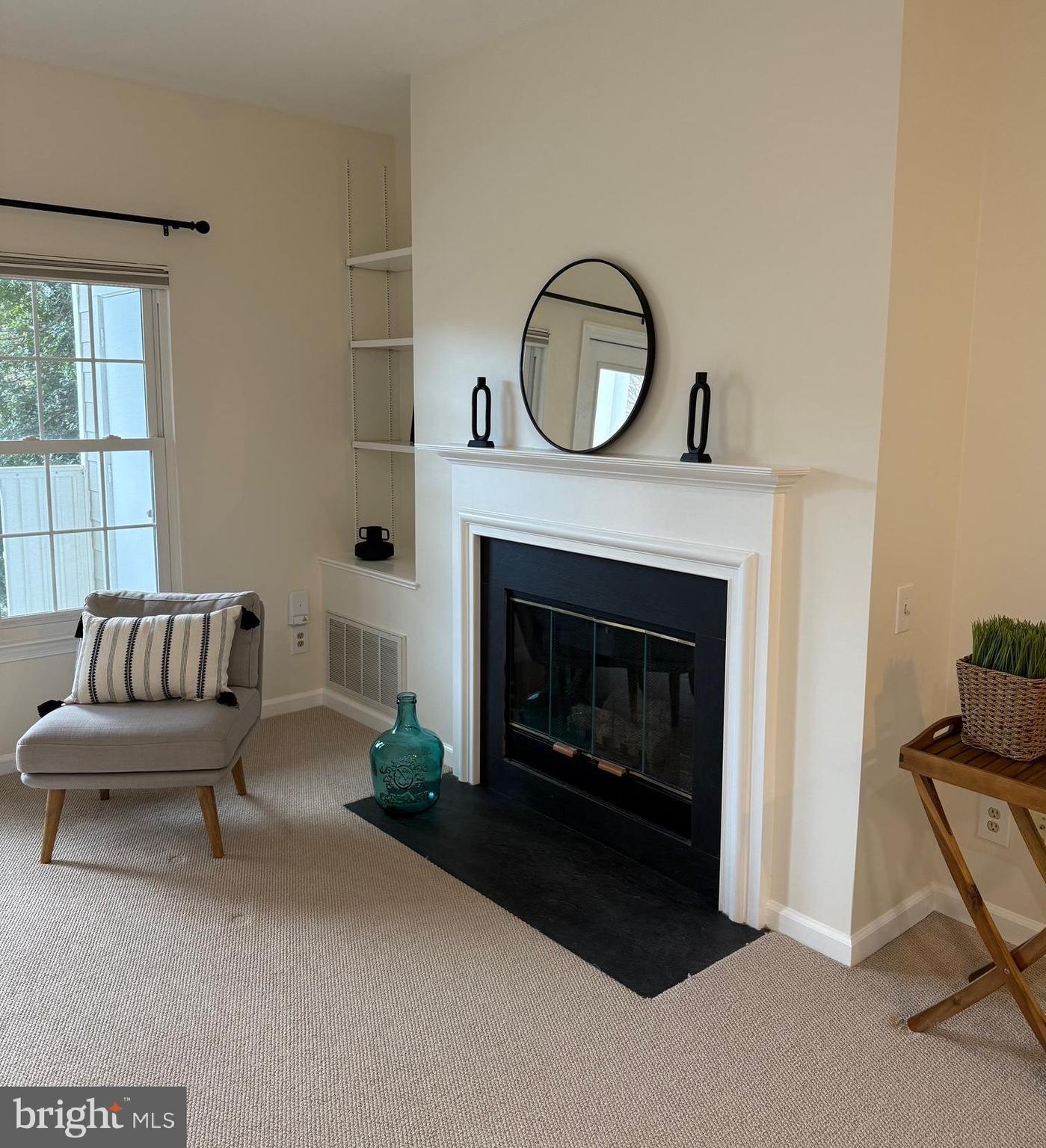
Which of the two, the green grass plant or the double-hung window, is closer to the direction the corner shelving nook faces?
the double-hung window

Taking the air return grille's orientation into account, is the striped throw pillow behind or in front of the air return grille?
in front

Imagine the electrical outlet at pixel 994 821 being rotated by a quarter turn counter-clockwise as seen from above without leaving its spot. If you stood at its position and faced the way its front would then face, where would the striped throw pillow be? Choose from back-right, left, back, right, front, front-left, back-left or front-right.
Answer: back-right

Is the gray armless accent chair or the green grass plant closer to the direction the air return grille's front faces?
the gray armless accent chair

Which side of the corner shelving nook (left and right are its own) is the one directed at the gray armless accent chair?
front

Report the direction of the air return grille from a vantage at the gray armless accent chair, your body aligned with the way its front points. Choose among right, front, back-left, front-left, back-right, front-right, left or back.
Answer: back-left

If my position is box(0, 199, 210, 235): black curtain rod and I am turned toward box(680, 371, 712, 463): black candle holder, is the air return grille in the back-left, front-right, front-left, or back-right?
front-left

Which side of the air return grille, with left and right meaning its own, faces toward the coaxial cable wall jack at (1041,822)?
left

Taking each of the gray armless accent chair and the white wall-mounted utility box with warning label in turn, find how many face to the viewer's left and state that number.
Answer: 0

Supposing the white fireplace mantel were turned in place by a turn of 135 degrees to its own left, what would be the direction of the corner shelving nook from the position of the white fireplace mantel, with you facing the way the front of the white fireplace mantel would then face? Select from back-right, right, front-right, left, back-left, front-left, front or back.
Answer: back-left

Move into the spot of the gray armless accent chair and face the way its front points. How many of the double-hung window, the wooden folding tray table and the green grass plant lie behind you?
1

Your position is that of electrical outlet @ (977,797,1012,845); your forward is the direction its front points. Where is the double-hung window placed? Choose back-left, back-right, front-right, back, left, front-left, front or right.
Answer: front-right

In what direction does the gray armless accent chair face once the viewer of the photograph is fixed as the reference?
facing the viewer

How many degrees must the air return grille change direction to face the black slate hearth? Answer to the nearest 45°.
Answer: approximately 45° to its left

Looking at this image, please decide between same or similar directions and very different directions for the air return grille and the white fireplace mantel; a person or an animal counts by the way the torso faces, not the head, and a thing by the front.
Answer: same or similar directions

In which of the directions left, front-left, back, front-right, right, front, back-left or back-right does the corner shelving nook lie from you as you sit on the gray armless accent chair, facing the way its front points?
back-left
